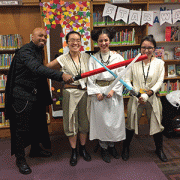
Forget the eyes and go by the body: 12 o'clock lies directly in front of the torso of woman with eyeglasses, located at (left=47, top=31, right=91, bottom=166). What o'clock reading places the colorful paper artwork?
The colorful paper artwork is roughly at 6 o'clock from the woman with eyeglasses.

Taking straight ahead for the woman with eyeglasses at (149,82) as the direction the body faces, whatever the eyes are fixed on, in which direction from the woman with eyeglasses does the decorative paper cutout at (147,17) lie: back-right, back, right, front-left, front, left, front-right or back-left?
back

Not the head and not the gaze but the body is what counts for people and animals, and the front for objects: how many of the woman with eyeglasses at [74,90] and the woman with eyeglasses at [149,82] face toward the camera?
2

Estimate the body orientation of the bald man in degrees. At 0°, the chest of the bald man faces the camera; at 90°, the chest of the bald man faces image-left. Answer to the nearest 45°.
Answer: approximately 315°

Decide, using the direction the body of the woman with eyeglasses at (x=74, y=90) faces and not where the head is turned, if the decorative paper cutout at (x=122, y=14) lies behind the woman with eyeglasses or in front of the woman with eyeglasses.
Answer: behind

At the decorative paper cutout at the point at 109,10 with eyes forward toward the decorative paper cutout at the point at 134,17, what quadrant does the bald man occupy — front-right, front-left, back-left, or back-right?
back-right

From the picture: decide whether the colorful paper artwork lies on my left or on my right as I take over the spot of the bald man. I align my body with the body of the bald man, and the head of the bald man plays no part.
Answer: on my left

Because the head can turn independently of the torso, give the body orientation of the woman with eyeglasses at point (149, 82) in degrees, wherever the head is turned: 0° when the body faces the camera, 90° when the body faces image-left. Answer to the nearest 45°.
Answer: approximately 0°
